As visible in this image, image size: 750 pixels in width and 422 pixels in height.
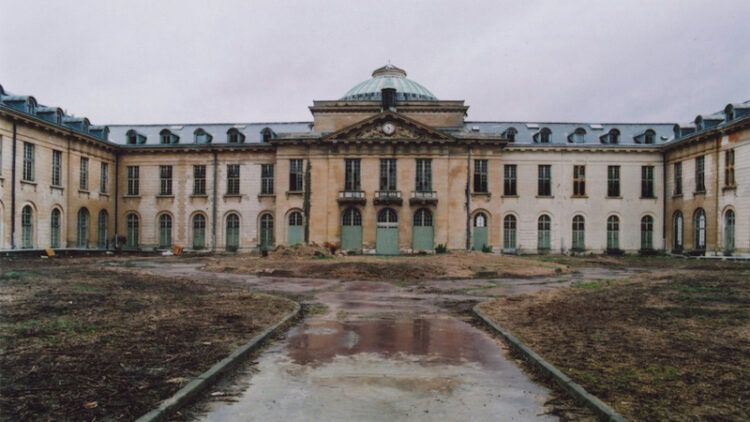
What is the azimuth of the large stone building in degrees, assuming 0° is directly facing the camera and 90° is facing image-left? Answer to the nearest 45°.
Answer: approximately 0°
